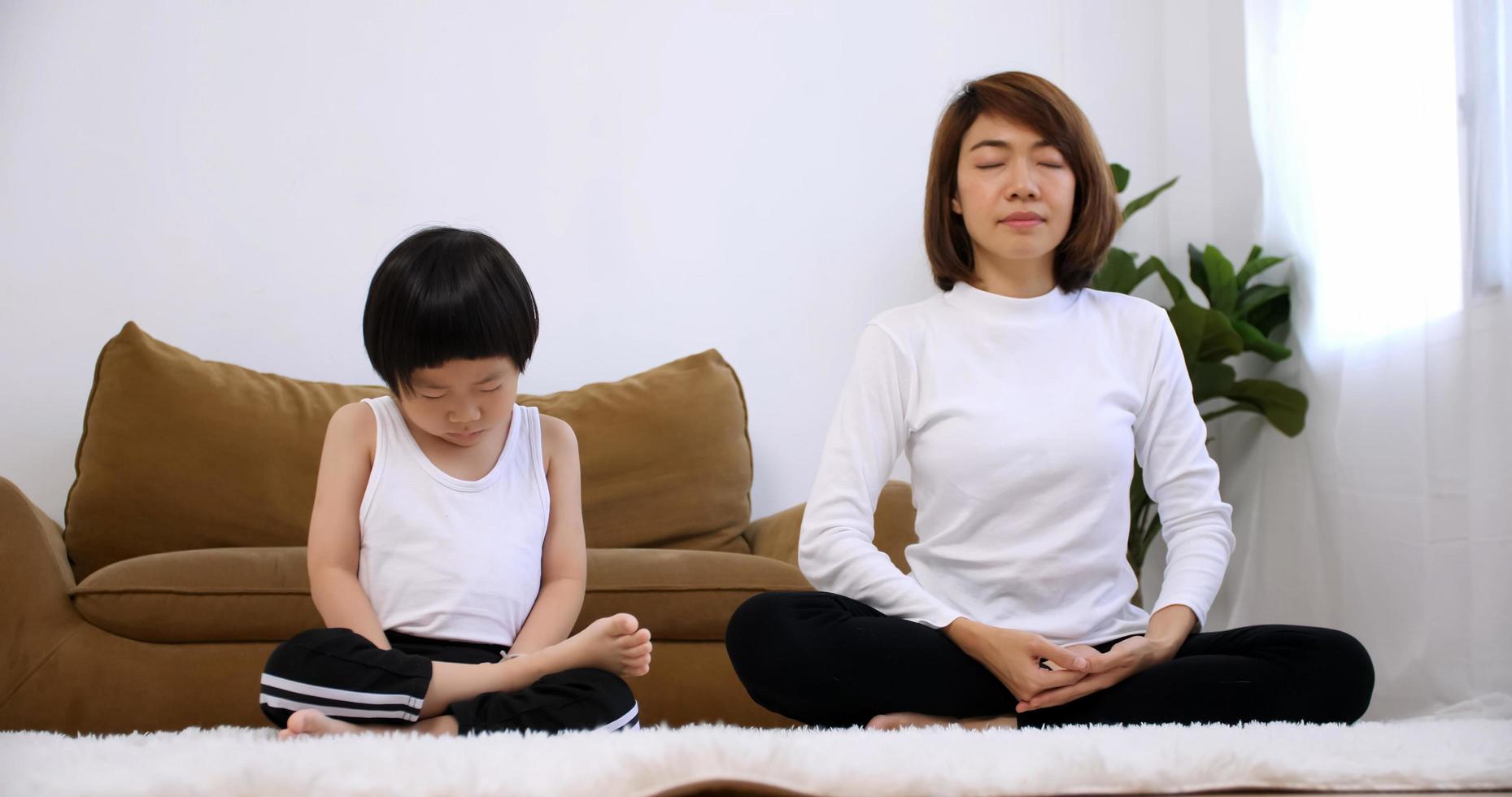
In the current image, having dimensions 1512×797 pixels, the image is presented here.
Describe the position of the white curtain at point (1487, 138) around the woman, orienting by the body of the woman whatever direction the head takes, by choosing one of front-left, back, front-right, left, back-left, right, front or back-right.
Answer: back-left

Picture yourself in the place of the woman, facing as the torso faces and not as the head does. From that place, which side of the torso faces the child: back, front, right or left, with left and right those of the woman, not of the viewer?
right

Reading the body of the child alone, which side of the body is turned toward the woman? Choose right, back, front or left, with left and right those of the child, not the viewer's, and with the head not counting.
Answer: left

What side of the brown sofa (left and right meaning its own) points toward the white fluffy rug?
front

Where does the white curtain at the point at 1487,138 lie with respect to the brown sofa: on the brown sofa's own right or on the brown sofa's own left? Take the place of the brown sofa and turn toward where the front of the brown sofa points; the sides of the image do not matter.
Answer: on the brown sofa's own left

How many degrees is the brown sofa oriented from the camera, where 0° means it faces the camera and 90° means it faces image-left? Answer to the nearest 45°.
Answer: approximately 0°

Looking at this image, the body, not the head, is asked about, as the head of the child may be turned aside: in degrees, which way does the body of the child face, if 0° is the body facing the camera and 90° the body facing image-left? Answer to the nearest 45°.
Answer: approximately 0°

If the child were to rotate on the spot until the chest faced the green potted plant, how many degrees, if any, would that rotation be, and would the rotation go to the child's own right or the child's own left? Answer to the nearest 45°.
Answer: approximately 135° to the child's own left

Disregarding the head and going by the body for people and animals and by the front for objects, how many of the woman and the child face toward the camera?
2

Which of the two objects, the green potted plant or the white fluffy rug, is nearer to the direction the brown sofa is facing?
the white fluffy rug
